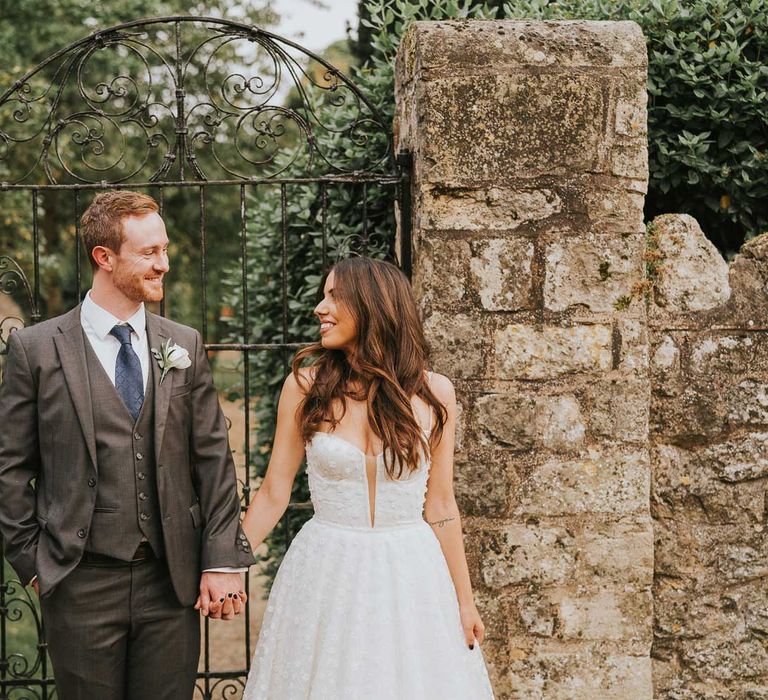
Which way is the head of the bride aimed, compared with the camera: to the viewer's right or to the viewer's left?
to the viewer's left

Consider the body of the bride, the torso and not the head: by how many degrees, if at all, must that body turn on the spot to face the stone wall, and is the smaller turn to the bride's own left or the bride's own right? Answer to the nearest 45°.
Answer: approximately 135° to the bride's own left

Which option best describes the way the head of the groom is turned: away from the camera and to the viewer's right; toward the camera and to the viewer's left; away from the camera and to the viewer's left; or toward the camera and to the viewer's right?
toward the camera and to the viewer's right

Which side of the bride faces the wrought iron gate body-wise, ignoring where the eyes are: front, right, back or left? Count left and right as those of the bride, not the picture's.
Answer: back

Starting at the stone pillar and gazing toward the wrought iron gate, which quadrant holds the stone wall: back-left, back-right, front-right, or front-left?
back-right

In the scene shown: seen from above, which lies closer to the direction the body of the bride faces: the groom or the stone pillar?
the groom

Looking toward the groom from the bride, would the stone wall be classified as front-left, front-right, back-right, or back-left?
back-right

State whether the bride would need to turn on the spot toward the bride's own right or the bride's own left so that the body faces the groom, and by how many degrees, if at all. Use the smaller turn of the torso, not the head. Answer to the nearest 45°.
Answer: approximately 90° to the bride's own right

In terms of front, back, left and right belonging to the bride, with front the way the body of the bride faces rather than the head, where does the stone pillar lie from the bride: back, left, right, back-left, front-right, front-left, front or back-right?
back-left

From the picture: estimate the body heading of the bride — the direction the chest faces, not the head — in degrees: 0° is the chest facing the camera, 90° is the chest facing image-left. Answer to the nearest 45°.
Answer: approximately 0°
